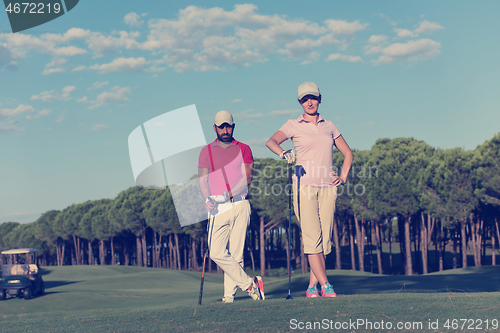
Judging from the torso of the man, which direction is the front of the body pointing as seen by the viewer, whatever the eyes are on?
toward the camera

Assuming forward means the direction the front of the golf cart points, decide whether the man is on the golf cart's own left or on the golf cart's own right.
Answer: on the golf cart's own left

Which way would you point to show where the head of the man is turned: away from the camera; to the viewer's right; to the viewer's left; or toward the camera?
toward the camera

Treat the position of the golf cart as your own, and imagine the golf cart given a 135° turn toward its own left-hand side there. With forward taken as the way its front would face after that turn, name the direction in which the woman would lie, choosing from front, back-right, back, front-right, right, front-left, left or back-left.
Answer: right

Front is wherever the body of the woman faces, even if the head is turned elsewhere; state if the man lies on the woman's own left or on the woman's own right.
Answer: on the woman's own right

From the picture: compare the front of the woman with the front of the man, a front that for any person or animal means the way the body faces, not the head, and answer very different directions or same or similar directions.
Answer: same or similar directions

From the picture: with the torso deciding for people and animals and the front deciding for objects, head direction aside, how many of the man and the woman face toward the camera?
2

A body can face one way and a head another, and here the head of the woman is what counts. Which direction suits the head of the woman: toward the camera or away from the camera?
toward the camera
